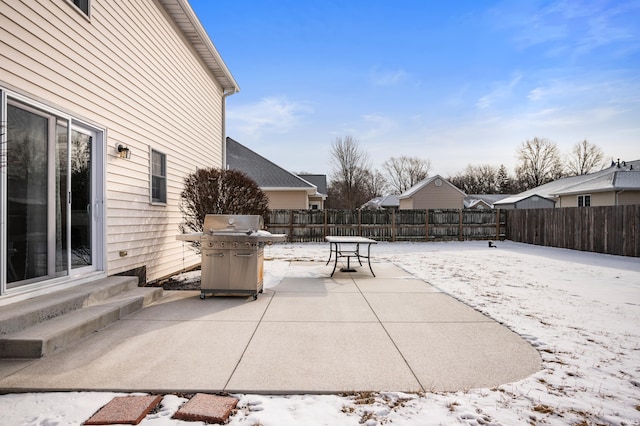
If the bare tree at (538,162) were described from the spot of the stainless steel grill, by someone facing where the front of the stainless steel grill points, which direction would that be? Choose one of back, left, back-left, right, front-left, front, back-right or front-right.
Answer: back-left

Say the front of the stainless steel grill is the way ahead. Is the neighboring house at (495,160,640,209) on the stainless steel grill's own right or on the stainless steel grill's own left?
on the stainless steel grill's own left

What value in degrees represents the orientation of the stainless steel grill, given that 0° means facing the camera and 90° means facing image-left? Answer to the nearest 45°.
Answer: approximately 0°

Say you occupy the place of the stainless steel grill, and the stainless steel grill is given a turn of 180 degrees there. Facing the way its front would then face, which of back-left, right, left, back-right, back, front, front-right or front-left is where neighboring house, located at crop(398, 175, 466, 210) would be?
front-right

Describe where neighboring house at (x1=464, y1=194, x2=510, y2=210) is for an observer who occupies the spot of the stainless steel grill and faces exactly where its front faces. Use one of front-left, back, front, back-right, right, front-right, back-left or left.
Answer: back-left

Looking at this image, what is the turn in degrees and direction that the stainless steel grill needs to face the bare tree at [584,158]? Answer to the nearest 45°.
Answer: approximately 135° to its left

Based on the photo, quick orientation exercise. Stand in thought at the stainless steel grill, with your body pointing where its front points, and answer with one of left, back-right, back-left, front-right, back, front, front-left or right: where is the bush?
back

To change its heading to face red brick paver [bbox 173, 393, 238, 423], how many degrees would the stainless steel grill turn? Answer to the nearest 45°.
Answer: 0° — it already faces it

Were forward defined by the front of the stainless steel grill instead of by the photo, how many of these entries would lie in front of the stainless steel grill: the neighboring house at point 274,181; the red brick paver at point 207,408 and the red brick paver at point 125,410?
2

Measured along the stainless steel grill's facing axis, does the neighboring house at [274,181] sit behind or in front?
behind

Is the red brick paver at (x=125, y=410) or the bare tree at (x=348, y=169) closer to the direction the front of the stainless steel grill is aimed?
the red brick paver

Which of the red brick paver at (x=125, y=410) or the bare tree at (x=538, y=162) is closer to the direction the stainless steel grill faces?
the red brick paver

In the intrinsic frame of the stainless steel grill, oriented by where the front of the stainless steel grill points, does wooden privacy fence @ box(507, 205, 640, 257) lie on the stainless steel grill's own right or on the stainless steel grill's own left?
on the stainless steel grill's own left
